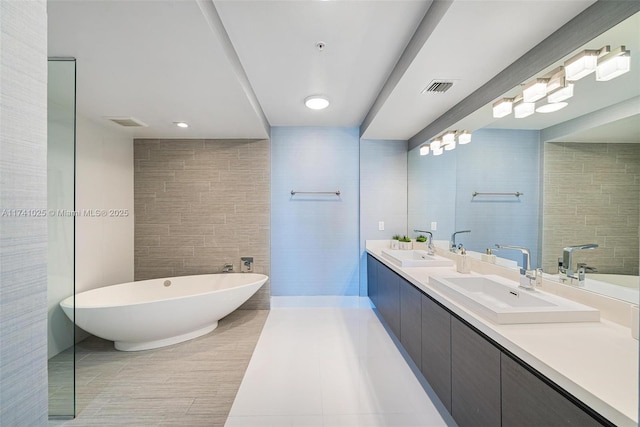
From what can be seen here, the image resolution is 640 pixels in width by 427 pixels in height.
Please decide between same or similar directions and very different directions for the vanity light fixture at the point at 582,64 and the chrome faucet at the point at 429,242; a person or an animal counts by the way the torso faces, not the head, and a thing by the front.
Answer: same or similar directions

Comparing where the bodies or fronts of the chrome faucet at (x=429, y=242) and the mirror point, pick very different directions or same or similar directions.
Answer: same or similar directions

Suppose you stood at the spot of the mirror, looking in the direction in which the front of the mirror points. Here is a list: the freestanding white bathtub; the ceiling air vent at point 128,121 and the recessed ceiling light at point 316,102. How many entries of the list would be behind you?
0

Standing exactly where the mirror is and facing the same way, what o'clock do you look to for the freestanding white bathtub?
The freestanding white bathtub is roughly at 1 o'clock from the mirror.

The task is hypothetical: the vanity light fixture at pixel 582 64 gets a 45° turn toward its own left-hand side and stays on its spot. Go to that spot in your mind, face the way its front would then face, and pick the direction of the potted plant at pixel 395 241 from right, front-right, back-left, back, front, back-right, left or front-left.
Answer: back-right

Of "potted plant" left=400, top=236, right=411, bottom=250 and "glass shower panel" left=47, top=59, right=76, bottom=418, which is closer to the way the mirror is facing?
the glass shower panel

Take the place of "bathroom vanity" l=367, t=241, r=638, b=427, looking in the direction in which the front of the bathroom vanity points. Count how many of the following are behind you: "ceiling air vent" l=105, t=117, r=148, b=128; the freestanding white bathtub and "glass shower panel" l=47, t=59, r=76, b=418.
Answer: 0

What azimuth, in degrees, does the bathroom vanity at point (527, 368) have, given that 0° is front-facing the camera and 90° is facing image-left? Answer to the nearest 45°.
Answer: approximately 45°

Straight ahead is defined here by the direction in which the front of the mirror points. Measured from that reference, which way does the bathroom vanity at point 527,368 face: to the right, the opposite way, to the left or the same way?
the same way

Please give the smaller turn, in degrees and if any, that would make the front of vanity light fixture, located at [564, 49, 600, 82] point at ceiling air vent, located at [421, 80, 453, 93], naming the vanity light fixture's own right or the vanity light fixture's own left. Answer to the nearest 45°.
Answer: approximately 45° to the vanity light fixture's own right

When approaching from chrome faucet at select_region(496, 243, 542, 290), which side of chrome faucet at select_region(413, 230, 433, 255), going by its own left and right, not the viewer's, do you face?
left

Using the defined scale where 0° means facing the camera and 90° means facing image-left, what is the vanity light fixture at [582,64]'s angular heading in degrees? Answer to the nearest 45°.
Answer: approximately 45°

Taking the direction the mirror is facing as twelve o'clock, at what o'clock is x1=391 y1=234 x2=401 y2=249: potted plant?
The potted plant is roughly at 3 o'clock from the mirror.

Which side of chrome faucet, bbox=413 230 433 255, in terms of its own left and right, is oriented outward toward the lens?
left
